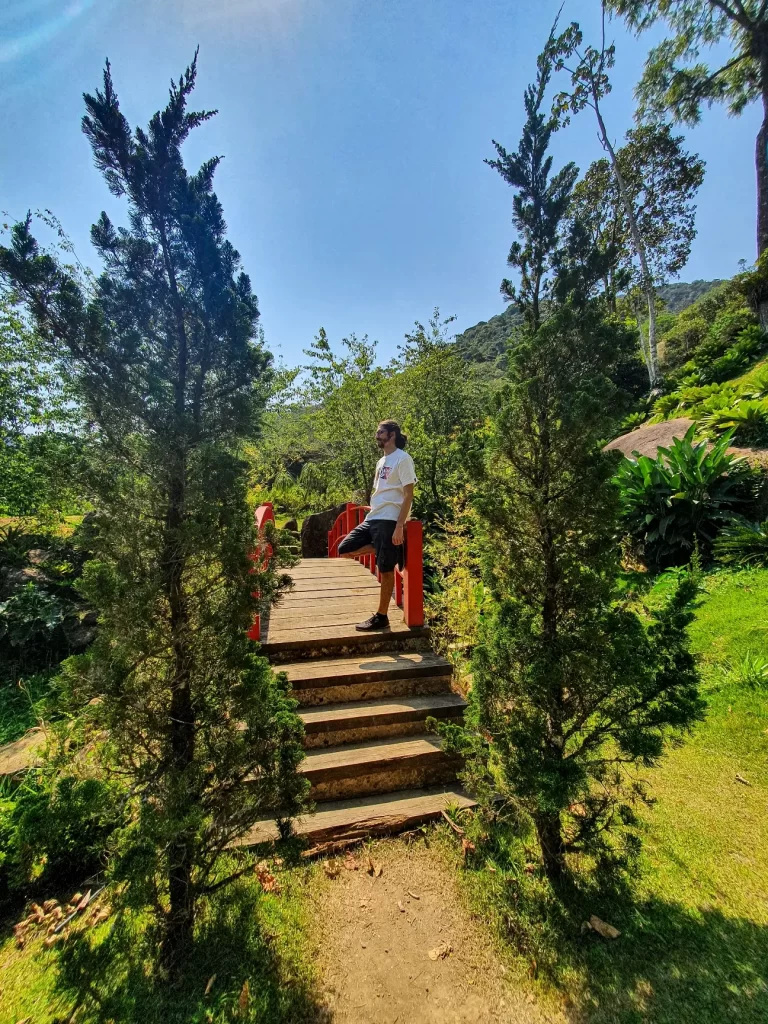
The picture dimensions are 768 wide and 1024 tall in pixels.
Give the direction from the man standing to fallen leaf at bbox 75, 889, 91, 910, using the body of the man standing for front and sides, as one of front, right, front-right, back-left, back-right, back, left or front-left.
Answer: front-left

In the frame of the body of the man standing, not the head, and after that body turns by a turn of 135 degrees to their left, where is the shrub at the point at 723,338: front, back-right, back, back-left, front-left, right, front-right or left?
left

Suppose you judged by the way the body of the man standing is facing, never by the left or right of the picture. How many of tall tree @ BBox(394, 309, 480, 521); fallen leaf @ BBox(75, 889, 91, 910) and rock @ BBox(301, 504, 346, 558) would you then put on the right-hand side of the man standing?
2

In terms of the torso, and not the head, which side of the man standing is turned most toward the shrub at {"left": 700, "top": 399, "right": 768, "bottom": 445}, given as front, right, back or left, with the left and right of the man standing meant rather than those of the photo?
back

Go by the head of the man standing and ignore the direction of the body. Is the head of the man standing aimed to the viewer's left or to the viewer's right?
to the viewer's left

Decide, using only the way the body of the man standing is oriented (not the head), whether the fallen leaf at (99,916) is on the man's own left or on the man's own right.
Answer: on the man's own left

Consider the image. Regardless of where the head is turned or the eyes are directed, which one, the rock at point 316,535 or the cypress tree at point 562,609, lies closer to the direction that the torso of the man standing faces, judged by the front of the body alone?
the rock

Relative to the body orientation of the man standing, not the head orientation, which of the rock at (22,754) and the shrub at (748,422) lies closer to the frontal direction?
the rock

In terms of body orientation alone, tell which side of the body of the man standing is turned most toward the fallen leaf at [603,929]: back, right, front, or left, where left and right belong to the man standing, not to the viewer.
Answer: left

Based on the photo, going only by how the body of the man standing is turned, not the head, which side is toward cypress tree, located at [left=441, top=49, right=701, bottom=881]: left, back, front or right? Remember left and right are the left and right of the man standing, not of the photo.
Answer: left

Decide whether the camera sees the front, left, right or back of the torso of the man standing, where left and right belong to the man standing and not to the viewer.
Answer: left

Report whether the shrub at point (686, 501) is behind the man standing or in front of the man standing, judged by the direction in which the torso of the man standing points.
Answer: behind
